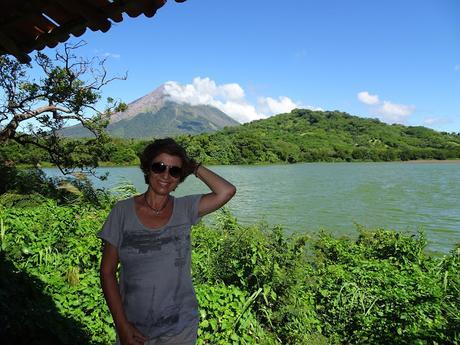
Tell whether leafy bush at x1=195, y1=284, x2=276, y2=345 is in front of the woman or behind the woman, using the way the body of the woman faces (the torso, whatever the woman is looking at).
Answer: behind

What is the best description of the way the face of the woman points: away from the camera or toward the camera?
toward the camera

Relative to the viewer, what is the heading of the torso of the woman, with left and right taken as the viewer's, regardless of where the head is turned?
facing the viewer
